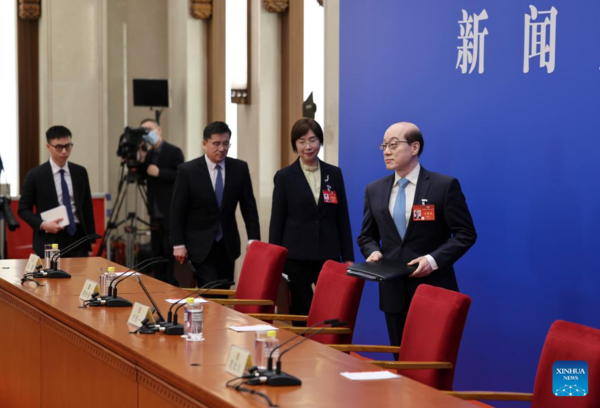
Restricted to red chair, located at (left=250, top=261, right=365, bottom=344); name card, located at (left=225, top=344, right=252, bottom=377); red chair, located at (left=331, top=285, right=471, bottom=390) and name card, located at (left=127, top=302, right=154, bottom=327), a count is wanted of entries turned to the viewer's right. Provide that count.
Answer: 0

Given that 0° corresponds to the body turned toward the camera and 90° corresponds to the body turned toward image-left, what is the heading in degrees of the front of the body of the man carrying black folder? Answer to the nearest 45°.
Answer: approximately 45°

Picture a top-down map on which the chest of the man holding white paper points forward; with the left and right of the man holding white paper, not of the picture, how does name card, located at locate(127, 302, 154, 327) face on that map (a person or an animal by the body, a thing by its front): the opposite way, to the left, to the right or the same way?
to the right

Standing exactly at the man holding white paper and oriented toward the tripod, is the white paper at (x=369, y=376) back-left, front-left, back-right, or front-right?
back-right

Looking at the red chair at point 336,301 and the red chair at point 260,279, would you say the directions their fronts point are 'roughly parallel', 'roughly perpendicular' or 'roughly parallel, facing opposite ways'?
roughly parallel

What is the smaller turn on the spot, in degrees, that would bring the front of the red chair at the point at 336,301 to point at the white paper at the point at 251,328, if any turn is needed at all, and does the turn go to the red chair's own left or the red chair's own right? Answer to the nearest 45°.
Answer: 0° — it already faces it

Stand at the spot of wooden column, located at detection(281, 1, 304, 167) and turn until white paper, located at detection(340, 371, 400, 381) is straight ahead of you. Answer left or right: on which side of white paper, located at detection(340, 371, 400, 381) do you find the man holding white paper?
right

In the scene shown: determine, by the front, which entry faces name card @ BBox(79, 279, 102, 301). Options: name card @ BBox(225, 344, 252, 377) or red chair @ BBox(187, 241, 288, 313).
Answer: the red chair

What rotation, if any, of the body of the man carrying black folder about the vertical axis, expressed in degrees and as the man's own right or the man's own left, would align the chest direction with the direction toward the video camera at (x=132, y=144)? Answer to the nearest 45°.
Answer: approximately 90° to the man's own right

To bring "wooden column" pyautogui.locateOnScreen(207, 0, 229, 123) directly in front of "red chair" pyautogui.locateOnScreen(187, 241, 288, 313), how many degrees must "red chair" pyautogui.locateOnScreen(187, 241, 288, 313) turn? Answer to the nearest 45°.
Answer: approximately 135° to its right

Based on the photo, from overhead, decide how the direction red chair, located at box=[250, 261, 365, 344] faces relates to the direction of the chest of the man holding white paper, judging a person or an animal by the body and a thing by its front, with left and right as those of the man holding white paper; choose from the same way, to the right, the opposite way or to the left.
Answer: to the right

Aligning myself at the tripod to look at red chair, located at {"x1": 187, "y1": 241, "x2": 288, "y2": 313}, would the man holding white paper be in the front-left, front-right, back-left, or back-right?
front-right

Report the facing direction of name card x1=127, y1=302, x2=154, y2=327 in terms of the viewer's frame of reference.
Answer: facing the viewer and to the left of the viewer

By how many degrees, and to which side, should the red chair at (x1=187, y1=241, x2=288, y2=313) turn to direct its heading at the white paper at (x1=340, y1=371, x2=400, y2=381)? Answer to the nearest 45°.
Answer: approximately 45° to its left
